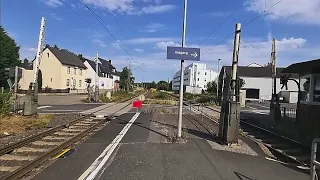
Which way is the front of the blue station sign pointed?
toward the camera

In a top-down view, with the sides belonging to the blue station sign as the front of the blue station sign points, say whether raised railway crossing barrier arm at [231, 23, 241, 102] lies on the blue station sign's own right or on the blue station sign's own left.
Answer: on the blue station sign's own left

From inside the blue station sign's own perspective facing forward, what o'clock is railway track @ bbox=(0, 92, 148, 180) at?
The railway track is roughly at 2 o'clock from the blue station sign.

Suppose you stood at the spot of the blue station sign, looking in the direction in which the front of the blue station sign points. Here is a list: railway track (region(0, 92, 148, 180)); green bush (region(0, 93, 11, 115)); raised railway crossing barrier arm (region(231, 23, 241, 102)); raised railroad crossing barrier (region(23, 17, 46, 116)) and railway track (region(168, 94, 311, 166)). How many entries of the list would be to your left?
2

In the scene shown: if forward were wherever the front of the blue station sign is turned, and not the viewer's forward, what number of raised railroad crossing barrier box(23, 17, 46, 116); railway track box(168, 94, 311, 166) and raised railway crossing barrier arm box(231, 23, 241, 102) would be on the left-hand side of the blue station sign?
2

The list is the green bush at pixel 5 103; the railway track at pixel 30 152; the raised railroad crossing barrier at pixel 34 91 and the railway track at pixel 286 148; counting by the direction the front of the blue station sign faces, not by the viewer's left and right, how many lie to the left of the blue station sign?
1

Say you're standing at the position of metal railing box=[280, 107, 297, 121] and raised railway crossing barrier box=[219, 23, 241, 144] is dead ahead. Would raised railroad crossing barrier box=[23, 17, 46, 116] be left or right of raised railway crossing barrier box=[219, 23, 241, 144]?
right

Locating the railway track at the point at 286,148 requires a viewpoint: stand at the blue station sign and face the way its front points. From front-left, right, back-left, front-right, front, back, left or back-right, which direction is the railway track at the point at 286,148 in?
left

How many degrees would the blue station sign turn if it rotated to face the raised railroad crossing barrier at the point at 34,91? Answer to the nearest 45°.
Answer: approximately 135° to its right
